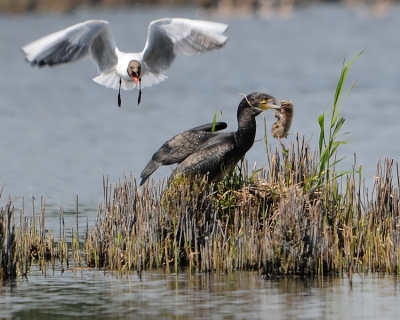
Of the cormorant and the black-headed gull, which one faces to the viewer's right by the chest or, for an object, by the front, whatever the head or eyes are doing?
the cormorant

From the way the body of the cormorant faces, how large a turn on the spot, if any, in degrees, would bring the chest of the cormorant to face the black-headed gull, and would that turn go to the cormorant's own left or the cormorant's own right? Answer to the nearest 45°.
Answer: approximately 135° to the cormorant's own left

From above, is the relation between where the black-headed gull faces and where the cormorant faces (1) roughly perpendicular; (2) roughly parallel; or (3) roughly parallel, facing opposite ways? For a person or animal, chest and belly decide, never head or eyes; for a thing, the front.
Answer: roughly perpendicular

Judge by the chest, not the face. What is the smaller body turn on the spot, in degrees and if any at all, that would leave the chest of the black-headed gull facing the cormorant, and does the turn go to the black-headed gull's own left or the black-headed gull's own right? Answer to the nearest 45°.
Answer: approximately 45° to the black-headed gull's own left

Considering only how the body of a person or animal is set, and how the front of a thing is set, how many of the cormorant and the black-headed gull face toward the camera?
1

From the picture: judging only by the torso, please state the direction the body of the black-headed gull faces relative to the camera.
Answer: toward the camera

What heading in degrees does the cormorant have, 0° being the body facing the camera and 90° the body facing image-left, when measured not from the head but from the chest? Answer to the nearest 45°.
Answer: approximately 270°
